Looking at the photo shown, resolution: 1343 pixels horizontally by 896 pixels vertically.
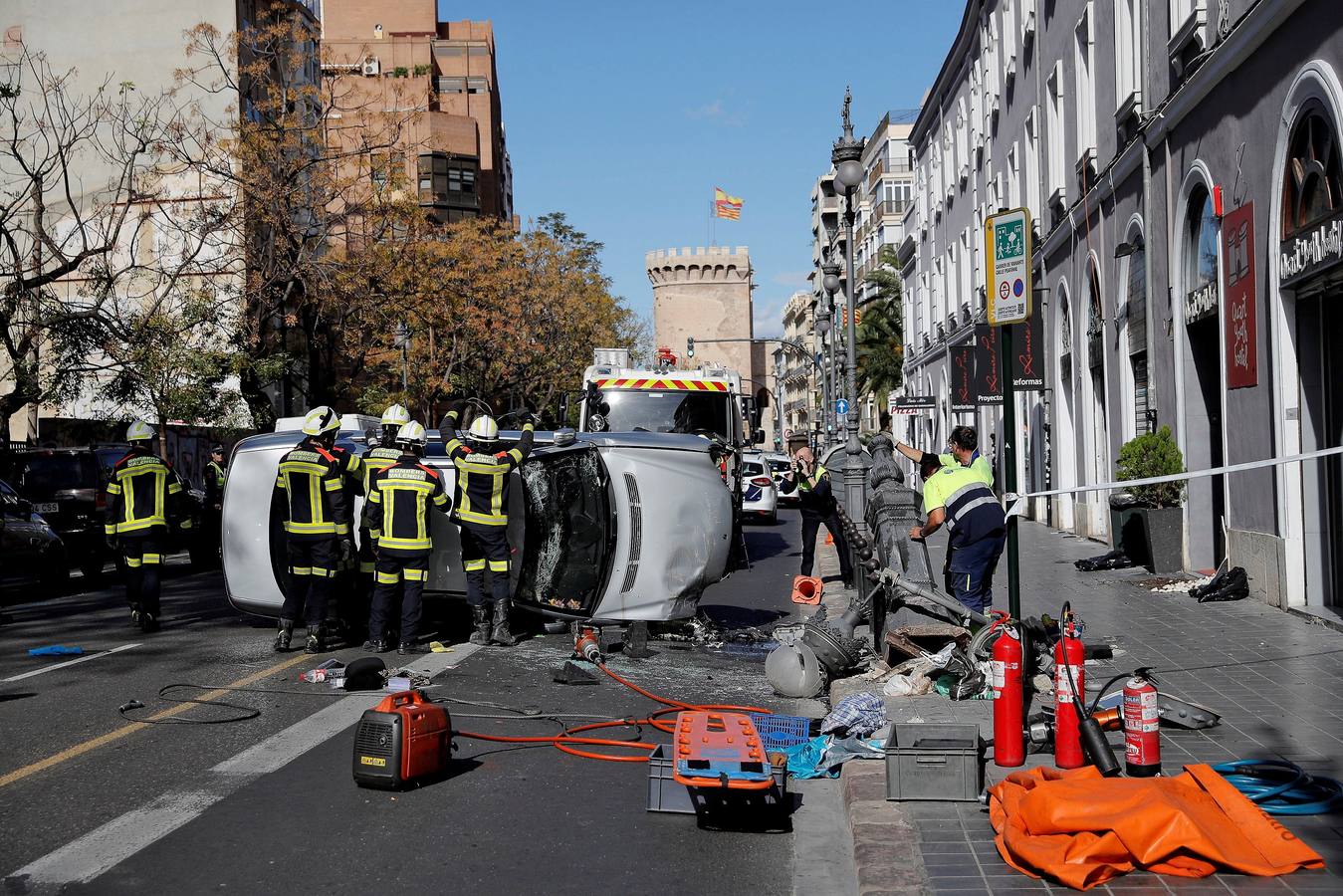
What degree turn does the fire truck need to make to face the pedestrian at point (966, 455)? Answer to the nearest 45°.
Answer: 0° — it already faces them

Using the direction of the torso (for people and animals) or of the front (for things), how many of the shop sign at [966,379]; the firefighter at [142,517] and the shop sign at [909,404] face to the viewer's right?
0

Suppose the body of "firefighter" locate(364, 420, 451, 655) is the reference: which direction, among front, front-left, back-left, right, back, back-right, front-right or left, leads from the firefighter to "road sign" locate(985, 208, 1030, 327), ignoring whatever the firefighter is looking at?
back-right

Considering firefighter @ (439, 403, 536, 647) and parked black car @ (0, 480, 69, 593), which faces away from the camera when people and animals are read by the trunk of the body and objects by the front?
the firefighter

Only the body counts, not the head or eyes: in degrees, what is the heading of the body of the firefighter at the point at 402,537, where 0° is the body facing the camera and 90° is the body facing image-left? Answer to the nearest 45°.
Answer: approximately 180°

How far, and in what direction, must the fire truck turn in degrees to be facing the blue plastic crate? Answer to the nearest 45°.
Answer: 0° — it already faces it

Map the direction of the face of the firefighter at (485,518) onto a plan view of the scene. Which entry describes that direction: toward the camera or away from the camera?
away from the camera

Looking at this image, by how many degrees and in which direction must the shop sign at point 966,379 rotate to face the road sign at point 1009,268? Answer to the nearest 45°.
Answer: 0° — it already faces it

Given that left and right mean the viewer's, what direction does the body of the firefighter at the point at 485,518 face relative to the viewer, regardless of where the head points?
facing away from the viewer

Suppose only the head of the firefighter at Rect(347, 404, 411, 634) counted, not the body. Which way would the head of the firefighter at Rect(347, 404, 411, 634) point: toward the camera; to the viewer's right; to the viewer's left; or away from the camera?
away from the camera

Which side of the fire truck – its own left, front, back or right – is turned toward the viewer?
front
